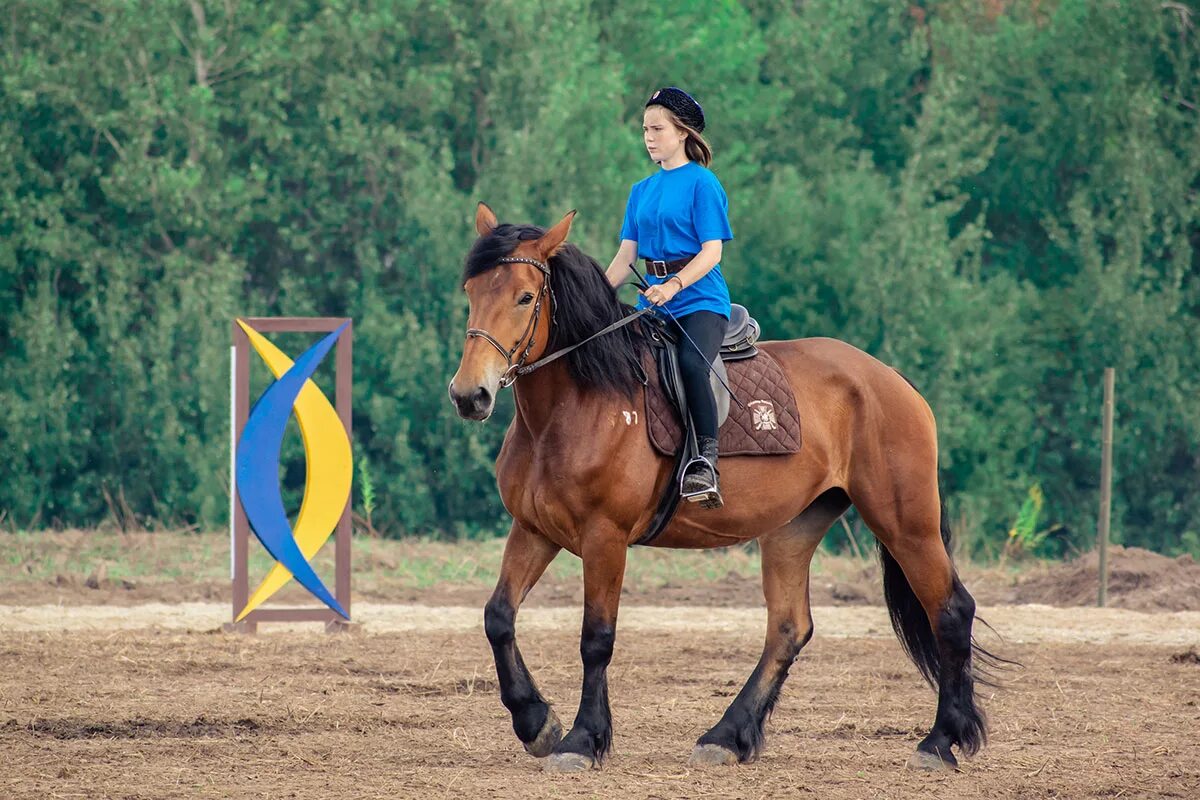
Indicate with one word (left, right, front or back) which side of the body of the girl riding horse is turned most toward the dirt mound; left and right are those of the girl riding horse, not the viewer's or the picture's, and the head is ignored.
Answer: back

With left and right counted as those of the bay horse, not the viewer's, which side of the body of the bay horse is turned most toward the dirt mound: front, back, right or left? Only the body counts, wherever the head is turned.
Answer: back

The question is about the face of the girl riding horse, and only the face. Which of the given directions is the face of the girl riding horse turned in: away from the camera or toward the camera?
toward the camera

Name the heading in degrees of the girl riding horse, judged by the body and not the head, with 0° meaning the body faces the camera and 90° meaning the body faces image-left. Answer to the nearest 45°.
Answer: approximately 45°
